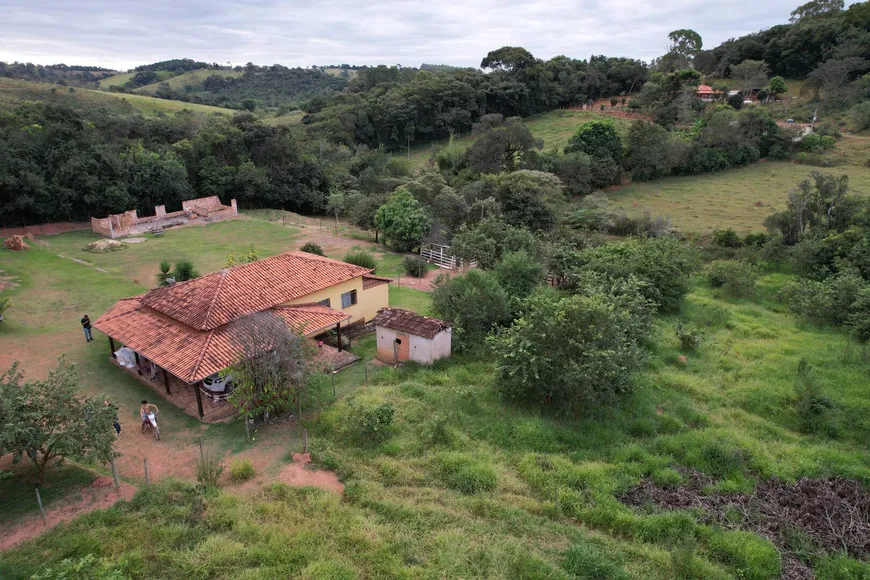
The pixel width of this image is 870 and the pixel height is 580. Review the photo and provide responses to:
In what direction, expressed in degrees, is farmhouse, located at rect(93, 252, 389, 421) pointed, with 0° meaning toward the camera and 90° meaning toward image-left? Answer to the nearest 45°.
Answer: approximately 45°

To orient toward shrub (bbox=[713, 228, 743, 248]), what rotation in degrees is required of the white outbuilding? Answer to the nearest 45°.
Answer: approximately 180°

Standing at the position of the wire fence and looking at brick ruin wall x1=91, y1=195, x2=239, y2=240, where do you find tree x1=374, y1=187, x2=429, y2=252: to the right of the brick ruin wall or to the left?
right

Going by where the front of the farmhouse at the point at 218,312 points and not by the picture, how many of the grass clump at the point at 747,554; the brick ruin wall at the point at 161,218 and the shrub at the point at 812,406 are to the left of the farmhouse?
2

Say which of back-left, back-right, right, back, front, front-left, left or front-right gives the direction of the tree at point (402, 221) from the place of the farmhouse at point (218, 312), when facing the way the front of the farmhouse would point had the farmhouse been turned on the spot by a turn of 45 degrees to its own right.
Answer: back-right

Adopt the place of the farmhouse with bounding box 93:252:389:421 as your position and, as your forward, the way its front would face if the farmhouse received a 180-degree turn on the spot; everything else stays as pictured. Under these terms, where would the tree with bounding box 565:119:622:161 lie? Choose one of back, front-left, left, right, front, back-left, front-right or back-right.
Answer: front

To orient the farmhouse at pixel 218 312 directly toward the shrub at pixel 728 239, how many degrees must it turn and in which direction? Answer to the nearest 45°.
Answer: approximately 135° to its left

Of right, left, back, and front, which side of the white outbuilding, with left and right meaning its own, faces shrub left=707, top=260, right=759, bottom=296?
back

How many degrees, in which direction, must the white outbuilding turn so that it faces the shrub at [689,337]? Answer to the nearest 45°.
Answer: approximately 135° to its left

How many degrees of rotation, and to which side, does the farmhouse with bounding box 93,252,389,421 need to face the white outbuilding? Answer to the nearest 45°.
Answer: approximately 135° to its left

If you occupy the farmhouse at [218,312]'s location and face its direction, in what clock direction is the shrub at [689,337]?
The shrub is roughly at 8 o'clock from the farmhouse.

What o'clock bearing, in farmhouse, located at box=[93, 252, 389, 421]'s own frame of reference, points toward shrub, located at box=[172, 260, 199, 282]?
The shrub is roughly at 4 o'clock from the farmhouse.

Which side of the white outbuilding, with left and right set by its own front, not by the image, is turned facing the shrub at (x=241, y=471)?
front
